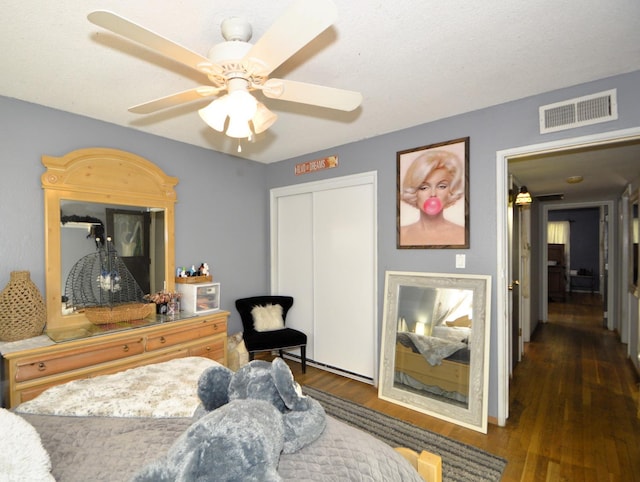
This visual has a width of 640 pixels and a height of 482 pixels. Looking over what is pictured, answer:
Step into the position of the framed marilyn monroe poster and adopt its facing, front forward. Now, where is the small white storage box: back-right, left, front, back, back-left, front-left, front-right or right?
front-right

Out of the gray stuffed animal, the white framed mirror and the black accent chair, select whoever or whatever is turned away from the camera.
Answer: the gray stuffed animal

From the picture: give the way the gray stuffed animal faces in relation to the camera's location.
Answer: facing away from the viewer

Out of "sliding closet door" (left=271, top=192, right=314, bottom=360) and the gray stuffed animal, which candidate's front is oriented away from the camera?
the gray stuffed animal

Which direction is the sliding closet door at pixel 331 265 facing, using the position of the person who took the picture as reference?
facing the viewer and to the left of the viewer

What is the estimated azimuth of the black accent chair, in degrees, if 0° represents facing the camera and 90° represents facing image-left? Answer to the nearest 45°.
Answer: approximately 315°

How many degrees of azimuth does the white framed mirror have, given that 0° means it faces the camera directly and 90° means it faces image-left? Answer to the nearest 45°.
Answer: approximately 45°

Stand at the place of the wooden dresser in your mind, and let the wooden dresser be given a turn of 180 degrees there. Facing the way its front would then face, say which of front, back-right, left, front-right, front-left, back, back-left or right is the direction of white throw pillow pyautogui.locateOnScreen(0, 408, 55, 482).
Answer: back-left

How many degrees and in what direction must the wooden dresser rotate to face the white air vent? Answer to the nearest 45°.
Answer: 0° — it already faces it

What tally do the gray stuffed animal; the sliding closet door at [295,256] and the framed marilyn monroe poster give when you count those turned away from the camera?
1

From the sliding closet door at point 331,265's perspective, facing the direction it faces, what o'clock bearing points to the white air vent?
The white air vent is roughly at 9 o'clock from the sliding closet door.

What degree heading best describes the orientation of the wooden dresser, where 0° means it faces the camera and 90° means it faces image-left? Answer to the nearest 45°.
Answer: approximately 315°

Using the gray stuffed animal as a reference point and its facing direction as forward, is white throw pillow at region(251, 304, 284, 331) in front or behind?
in front

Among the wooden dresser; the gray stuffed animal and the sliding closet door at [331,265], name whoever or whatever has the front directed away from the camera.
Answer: the gray stuffed animal

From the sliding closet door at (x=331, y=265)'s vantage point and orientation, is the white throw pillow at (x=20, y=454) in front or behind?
in front
